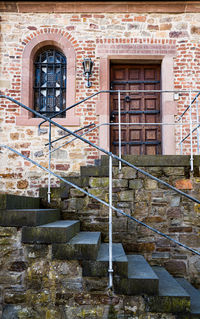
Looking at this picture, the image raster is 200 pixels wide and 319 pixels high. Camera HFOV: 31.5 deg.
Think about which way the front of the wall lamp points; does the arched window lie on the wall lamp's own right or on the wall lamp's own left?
on the wall lamp's own right

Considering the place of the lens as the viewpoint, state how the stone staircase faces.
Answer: facing to the right of the viewer

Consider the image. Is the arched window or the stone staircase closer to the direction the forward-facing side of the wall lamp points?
the stone staircase

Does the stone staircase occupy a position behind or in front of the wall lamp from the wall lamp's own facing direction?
in front
